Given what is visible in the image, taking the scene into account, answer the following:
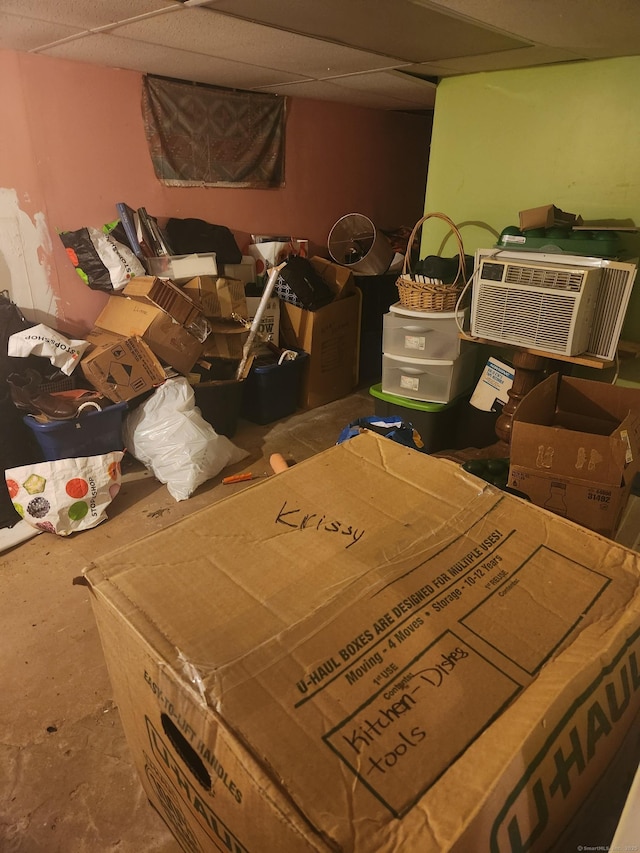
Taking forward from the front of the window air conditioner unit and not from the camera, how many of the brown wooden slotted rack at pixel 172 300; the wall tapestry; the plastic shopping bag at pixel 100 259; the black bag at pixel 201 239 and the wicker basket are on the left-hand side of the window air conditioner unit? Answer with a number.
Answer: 0

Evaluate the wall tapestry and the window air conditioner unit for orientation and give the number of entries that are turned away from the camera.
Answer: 0

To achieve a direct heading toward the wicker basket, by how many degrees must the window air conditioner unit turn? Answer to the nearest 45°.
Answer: approximately 90° to its right

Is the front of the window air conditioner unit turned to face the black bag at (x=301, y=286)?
no

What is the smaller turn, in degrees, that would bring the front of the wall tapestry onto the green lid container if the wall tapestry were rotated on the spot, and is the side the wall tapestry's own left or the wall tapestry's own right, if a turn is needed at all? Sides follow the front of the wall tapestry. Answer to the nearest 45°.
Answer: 0° — it already faces it

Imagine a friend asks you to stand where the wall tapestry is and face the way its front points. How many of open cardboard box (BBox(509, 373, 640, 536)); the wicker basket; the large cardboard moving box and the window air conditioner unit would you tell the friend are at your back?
0

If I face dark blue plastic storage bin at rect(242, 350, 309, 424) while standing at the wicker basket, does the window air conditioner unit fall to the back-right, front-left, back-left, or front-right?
back-left

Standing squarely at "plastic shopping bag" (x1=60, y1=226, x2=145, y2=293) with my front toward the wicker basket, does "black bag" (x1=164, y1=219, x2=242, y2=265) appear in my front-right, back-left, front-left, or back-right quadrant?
front-left

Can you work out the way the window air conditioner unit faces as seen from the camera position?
facing the viewer and to the left of the viewer

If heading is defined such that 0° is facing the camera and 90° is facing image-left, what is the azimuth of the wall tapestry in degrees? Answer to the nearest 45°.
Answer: approximately 315°

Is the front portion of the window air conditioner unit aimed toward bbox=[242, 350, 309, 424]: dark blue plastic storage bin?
no

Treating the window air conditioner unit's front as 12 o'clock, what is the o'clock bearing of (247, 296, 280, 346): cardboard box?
The cardboard box is roughly at 2 o'clock from the window air conditioner unit.

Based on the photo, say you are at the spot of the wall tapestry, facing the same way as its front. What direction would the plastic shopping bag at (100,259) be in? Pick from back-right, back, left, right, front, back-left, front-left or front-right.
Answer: right

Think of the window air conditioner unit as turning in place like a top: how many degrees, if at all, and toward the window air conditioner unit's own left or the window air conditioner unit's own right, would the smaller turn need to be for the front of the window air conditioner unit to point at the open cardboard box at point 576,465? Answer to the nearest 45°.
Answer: approximately 45° to the window air conditioner unit's own left

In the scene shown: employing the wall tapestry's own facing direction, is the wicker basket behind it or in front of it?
in front
